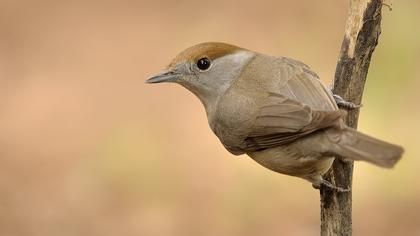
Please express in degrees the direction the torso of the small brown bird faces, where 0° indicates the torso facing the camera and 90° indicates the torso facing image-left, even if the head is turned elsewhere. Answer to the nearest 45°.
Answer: approximately 90°
